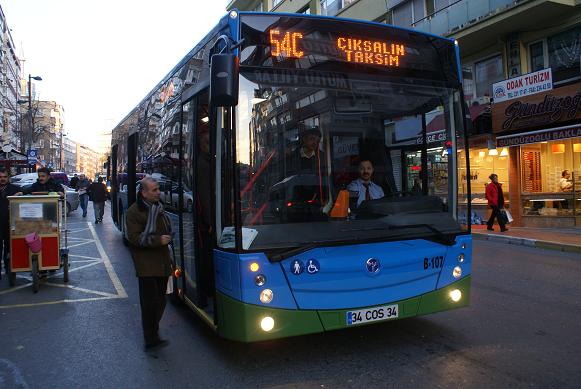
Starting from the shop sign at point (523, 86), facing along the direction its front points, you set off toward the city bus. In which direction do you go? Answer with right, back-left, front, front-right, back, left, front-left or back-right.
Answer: front-left

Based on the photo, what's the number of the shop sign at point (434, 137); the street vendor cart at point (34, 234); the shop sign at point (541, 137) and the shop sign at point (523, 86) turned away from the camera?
0

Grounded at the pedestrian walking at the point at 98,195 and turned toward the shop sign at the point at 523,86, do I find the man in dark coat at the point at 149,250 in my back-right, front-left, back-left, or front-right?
front-right

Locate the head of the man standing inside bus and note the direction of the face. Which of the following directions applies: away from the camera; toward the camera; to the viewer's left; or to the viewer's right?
toward the camera

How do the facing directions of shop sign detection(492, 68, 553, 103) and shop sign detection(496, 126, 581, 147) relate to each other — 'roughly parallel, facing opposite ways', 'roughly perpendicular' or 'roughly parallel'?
roughly parallel

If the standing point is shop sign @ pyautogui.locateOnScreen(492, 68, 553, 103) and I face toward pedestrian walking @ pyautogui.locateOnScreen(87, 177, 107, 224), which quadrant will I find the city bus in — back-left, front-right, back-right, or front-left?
front-left

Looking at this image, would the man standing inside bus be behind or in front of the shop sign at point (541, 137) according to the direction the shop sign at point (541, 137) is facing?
in front

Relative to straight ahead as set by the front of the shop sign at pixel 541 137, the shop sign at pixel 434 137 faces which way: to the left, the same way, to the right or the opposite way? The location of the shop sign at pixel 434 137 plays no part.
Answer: the same way

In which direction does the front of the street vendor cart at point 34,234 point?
toward the camera

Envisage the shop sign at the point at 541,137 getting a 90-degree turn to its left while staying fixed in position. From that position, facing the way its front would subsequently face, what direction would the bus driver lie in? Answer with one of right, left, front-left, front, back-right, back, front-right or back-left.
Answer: front-right

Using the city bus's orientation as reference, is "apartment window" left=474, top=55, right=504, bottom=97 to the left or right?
on its left

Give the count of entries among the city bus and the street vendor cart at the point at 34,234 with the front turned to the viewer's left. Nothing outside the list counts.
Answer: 0

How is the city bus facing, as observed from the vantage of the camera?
facing the viewer and to the right of the viewer

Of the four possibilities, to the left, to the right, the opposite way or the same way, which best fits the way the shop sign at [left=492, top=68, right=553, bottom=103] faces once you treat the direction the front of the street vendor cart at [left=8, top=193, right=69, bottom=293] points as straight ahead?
to the right

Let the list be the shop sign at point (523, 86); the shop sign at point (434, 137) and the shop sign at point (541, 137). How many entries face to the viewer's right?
0

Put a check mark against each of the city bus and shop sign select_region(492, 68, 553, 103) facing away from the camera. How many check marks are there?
0

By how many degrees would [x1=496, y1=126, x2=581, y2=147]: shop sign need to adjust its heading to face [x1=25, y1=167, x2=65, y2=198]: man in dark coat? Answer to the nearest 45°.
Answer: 0° — it already faces them

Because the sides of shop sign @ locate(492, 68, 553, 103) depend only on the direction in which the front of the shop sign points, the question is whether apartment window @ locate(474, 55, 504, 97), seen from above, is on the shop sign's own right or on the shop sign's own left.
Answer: on the shop sign's own right

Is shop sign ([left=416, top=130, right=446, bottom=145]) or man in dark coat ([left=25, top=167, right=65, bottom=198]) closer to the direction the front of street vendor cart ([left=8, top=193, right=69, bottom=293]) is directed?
the shop sign

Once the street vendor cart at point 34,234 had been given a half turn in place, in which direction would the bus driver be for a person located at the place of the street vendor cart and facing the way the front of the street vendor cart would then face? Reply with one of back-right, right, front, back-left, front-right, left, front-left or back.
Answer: back-right
